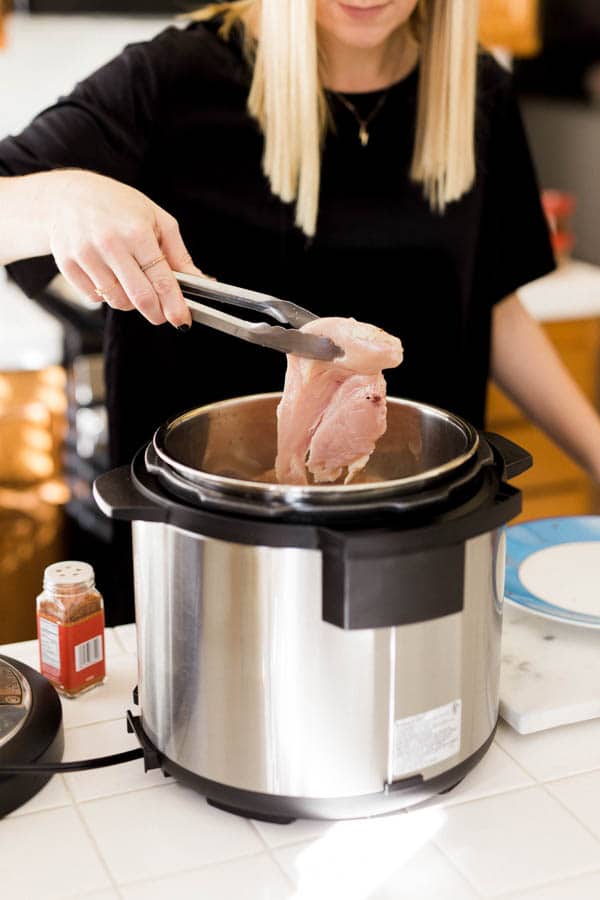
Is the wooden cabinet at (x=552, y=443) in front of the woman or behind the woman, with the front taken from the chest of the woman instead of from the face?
behind

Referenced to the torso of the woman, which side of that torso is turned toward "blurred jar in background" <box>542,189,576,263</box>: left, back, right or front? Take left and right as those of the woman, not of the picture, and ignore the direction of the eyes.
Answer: back

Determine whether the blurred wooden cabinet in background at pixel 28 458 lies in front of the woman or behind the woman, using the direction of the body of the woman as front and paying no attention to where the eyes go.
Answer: behind

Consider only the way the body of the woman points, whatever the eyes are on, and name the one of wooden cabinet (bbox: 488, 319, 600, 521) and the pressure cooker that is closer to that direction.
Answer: the pressure cooker

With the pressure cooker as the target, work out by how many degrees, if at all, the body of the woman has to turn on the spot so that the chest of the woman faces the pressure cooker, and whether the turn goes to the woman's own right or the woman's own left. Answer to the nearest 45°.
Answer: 0° — they already face it

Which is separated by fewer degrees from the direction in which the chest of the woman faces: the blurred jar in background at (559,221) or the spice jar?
the spice jar

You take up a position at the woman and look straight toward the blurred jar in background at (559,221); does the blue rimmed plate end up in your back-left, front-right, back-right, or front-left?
back-right

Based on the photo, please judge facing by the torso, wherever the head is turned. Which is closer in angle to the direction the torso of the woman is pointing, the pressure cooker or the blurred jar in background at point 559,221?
the pressure cooker

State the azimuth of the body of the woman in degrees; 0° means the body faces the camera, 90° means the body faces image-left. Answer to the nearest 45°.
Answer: approximately 0°
